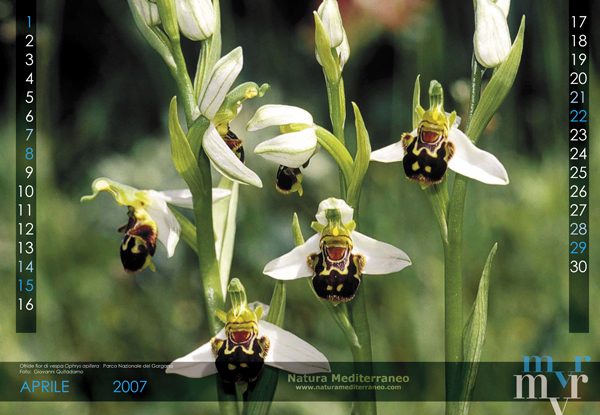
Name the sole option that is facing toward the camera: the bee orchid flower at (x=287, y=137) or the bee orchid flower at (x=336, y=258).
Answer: the bee orchid flower at (x=336, y=258)

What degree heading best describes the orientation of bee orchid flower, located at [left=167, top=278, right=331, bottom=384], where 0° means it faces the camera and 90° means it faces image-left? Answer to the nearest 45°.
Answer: approximately 0°

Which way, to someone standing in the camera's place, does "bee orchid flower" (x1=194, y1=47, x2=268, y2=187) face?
facing to the right of the viewer

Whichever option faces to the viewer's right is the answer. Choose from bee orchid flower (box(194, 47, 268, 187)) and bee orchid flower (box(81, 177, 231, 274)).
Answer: bee orchid flower (box(194, 47, 268, 187))

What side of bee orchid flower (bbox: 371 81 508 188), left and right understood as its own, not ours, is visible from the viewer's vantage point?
front

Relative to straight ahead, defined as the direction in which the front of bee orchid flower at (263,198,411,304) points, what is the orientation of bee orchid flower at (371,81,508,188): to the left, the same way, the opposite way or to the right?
the same way
